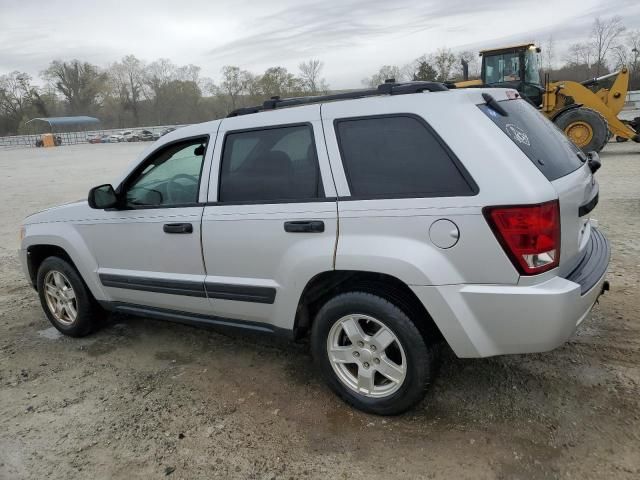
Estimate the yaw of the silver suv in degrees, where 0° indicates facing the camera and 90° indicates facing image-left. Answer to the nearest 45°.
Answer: approximately 135°

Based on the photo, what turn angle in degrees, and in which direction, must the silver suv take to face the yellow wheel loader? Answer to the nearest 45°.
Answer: approximately 90° to its right

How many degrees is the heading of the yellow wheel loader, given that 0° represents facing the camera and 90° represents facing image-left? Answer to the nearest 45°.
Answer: approximately 270°

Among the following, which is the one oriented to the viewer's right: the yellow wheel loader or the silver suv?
the yellow wheel loader

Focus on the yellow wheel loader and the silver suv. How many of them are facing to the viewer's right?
1

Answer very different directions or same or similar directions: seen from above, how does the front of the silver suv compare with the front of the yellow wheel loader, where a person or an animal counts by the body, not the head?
very different directions

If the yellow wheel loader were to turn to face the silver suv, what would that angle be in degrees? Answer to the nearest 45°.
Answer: approximately 90° to its right
